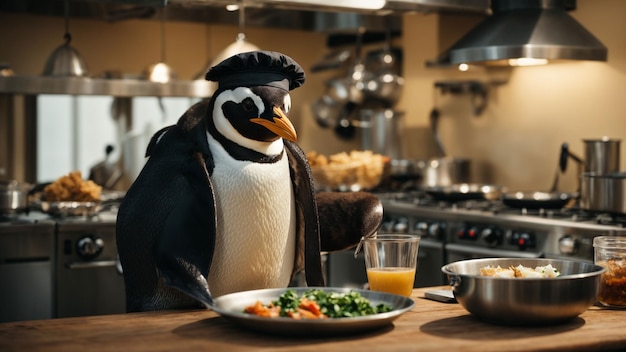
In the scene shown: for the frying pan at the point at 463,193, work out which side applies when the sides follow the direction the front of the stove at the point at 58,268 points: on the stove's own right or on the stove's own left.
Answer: on the stove's own left

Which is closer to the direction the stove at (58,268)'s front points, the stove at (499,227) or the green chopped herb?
the green chopped herb

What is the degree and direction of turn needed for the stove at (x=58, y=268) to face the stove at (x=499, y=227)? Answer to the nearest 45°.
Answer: approximately 90° to its left

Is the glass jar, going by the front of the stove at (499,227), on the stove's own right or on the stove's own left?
on the stove's own left

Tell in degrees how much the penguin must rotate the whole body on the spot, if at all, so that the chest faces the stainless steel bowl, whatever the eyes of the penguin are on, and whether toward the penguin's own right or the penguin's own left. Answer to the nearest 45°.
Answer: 0° — it already faces it

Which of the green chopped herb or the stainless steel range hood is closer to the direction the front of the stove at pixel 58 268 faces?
the green chopped herb

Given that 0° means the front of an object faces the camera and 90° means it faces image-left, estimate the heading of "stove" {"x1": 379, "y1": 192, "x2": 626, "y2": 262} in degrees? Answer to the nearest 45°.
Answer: approximately 45°

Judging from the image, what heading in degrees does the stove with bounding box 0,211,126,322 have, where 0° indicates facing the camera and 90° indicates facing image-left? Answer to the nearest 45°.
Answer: approximately 0°

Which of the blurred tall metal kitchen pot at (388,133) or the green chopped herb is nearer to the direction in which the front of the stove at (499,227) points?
the green chopped herb
